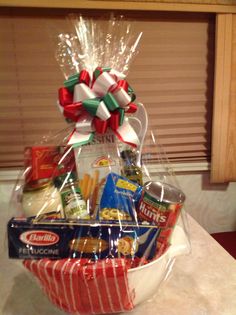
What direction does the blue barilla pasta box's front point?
toward the camera

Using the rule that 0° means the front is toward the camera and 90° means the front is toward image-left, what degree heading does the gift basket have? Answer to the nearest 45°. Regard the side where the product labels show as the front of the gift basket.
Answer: approximately 0°

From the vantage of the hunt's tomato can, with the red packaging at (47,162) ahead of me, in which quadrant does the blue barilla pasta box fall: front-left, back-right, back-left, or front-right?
front-left
